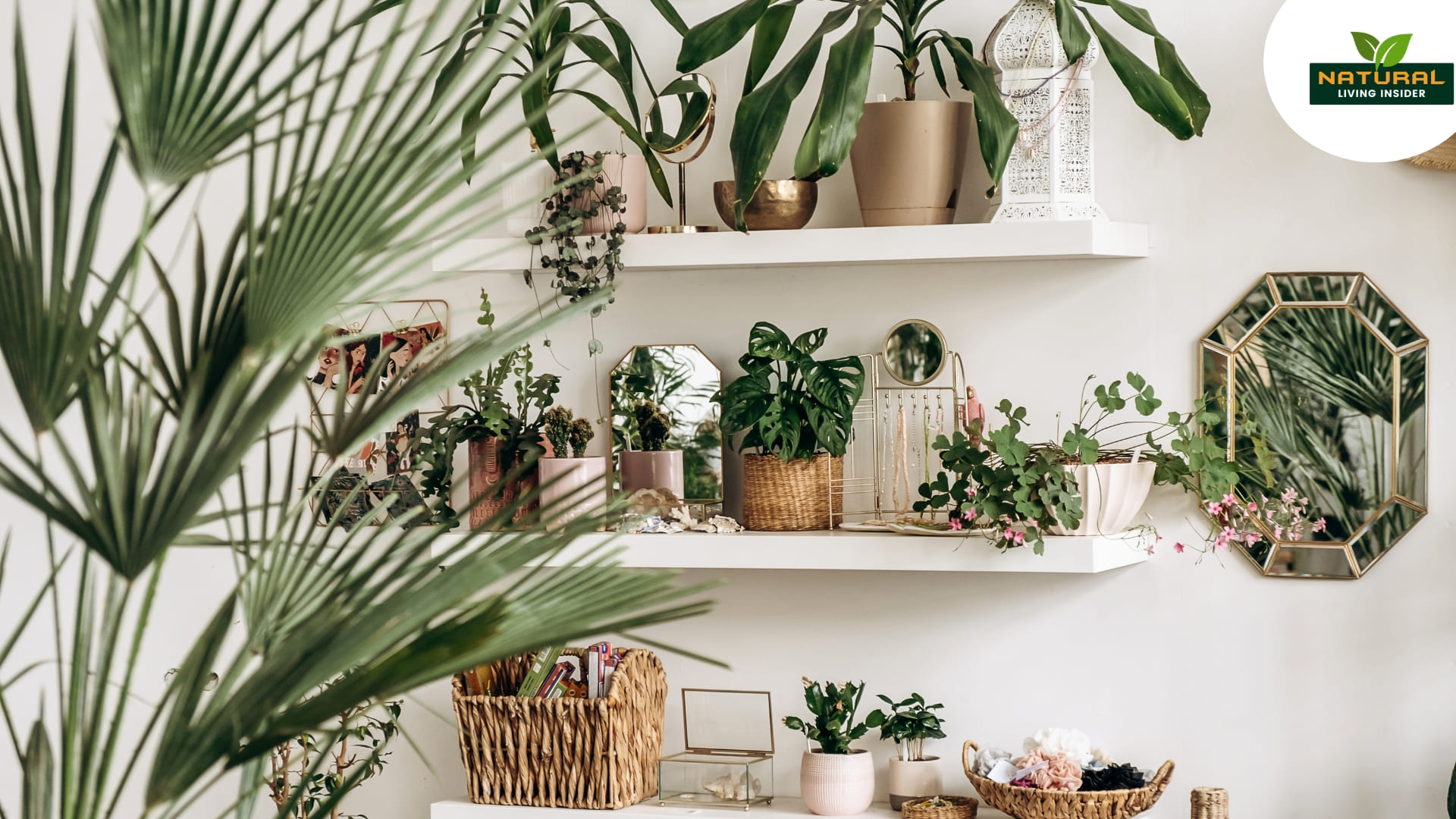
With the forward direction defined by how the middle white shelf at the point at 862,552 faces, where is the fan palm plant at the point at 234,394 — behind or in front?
in front

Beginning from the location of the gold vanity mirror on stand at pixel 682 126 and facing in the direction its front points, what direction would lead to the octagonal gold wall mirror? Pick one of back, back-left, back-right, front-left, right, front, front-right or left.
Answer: back-left

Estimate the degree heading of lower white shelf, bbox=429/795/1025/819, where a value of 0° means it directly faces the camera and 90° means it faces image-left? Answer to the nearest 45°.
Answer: approximately 0°

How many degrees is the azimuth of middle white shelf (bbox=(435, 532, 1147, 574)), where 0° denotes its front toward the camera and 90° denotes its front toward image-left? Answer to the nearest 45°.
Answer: approximately 0°

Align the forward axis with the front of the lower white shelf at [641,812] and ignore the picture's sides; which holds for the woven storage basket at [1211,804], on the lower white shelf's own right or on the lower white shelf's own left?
on the lower white shelf's own left

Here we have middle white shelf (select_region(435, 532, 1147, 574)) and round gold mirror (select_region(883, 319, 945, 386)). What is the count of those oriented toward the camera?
2
